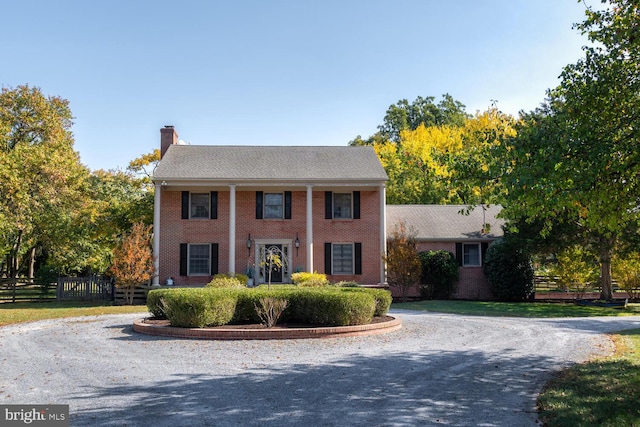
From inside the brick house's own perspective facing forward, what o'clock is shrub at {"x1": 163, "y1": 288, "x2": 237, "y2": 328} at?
The shrub is roughly at 12 o'clock from the brick house.

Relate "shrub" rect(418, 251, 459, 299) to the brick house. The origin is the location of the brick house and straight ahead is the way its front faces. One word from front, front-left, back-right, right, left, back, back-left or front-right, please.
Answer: left

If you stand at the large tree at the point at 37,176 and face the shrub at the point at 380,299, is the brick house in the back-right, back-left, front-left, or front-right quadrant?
front-left

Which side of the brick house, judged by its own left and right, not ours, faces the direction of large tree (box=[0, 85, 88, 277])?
right

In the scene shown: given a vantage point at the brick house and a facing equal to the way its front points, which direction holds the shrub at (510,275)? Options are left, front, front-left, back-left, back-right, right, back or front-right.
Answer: left

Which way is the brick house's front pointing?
toward the camera

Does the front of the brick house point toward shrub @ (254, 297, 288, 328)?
yes

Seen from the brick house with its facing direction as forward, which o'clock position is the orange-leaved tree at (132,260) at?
The orange-leaved tree is roughly at 2 o'clock from the brick house.

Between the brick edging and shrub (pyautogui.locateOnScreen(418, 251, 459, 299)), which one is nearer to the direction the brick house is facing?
the brick edging

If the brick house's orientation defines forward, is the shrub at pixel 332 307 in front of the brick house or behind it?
in front

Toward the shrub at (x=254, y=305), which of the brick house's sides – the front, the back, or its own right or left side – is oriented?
front

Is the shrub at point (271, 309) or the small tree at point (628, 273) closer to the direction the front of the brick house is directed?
the shrub

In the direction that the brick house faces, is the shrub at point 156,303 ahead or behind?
ahead
